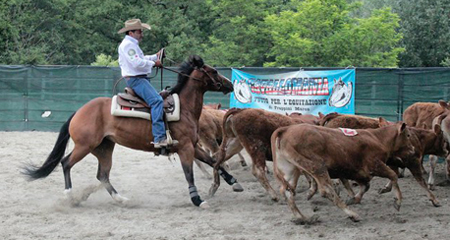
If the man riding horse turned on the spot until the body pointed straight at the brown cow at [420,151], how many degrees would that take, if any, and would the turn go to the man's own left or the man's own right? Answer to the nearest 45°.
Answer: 0° — they already face it

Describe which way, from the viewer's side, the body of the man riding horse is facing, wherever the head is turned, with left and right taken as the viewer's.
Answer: facing to the right of the viewer

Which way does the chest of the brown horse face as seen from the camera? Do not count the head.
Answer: to the viewer's right

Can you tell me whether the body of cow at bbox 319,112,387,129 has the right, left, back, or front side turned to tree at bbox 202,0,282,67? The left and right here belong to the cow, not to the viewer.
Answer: left

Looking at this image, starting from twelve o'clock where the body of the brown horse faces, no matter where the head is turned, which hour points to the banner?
The banner is roughly at 10 o'clock from the brown horse.

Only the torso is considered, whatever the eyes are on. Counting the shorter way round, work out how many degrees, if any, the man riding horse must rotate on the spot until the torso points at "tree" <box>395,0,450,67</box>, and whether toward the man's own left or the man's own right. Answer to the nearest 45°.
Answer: approximately 45° to the man's own left

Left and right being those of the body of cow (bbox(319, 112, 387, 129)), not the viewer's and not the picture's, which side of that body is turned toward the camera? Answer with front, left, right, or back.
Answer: right

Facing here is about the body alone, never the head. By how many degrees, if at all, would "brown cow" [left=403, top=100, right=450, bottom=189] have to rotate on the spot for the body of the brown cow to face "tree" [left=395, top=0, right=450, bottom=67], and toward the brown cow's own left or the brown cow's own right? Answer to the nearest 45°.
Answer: approximately 90° to the brown cow's own left

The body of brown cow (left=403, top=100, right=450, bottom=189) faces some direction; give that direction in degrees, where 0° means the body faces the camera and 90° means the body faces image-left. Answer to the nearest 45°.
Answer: approximately 270°

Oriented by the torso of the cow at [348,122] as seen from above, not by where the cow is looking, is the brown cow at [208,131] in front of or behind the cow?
behind

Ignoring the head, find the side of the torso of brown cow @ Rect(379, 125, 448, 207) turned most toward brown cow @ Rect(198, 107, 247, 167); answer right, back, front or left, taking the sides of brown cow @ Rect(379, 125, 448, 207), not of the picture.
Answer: back

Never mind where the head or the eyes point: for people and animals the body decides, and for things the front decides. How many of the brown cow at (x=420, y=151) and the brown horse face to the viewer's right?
2

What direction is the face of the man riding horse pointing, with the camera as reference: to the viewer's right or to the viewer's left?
to the viewer's right
